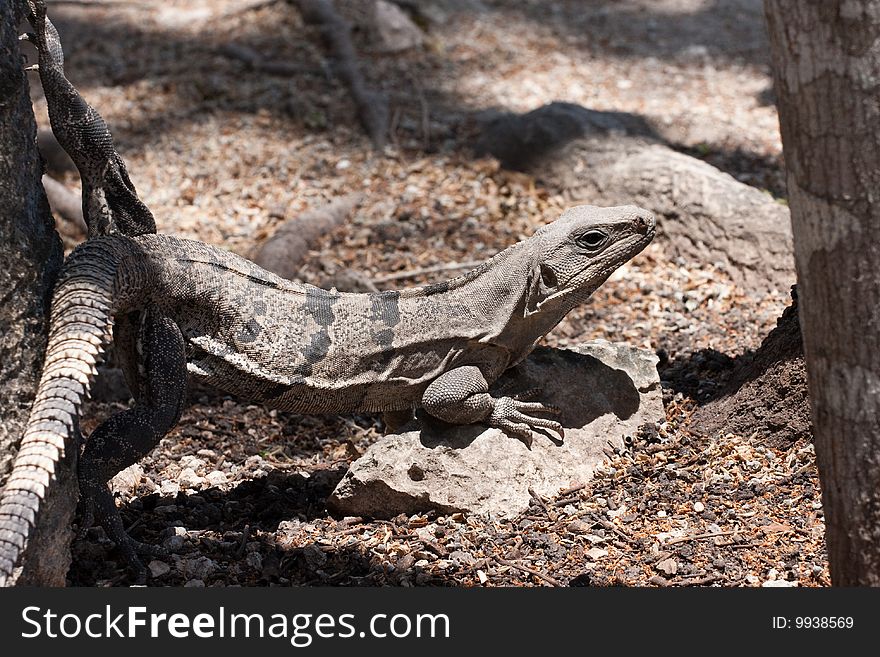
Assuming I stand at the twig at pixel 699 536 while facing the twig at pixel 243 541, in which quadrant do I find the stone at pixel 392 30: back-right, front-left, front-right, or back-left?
front-right

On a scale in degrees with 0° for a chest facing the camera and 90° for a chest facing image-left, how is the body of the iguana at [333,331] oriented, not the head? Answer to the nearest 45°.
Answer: approximately 270°

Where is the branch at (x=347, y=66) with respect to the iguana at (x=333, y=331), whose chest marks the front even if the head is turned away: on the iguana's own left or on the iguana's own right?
on the iguana's own left

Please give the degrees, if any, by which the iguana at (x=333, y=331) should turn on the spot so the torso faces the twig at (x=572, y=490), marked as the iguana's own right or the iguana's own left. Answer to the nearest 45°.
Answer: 0° — it already faces it

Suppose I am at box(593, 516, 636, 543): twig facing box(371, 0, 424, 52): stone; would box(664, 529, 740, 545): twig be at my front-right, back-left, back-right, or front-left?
back-right

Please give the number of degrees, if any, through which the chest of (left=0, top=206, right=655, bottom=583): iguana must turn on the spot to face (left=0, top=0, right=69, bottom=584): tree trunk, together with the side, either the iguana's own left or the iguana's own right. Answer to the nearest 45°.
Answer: approximately 135° to the iguana's own right

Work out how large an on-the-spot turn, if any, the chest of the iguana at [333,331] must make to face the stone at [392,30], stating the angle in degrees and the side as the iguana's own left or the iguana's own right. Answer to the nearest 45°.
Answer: approximately 90° to the iguana's own left
